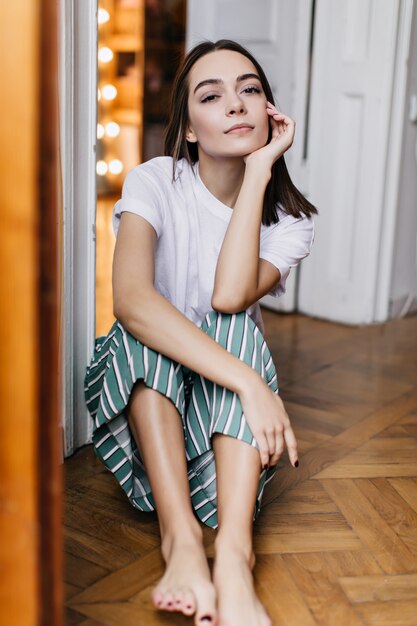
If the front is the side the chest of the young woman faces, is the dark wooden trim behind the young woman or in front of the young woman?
in front

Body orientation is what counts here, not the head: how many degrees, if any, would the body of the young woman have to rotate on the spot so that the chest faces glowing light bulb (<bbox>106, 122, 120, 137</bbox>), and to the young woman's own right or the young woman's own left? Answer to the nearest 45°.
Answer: approximately 180°

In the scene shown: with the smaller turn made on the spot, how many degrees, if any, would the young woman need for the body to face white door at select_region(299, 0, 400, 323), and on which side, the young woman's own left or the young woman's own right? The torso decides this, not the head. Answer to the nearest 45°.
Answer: approximately 180°

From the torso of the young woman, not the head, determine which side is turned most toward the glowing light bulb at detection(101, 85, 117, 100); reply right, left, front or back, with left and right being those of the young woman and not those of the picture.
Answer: back

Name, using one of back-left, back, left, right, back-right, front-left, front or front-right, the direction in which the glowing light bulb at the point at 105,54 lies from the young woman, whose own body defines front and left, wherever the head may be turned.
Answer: back

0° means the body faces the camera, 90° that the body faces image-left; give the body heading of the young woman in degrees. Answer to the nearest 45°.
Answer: approximately 0°

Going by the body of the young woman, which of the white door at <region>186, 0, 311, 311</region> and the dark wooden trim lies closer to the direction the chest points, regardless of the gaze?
the dark wooden trim

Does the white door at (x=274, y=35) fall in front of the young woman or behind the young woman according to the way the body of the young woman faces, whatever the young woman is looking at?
behind
